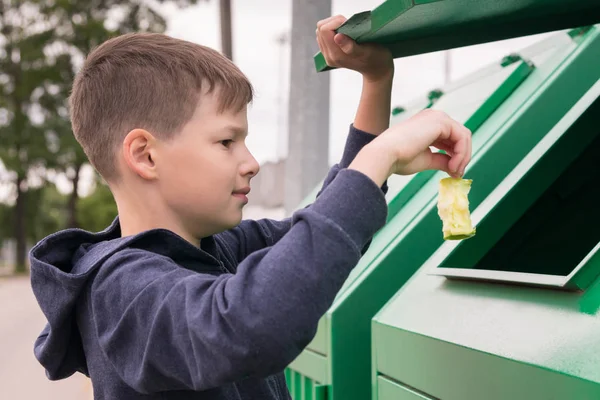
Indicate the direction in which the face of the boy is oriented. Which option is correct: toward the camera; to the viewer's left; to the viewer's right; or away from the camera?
to the viewer's right

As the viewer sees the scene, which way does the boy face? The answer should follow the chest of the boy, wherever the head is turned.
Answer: to the viewer's right

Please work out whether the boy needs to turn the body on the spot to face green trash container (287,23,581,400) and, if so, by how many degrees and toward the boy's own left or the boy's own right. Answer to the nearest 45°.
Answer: approximately 45° to the boy's own left

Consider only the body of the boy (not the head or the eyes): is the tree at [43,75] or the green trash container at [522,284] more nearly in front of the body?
the green trash container

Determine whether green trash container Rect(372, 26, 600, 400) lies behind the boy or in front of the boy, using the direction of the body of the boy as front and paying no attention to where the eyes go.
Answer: in front

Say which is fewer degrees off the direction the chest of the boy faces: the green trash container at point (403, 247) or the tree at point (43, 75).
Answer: the green trash container

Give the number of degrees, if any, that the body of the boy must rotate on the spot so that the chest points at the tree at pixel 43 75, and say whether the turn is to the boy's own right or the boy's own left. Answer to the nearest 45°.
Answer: approximately 90° to the boy's own left
